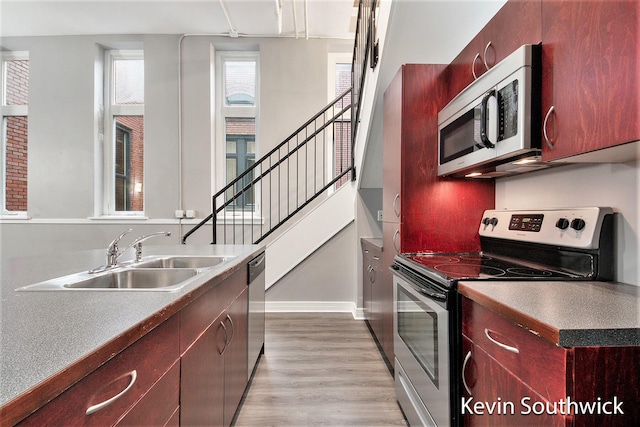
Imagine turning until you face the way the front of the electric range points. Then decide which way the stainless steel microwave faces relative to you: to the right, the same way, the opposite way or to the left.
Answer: the same way

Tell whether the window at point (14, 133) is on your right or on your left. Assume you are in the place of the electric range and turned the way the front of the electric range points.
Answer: on your right

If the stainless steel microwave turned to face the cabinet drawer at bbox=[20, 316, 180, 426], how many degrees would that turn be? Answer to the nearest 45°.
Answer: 0° — it already faces it

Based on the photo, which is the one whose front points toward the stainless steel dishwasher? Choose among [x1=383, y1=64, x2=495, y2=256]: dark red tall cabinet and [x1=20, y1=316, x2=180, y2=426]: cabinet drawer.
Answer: the dark red tall cabinet

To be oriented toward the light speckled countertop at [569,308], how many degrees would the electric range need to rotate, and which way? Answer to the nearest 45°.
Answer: approximately 90° to its left

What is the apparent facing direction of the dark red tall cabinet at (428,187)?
to the viewer's left

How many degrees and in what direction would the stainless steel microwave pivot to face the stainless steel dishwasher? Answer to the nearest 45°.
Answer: approximately 45° to its right

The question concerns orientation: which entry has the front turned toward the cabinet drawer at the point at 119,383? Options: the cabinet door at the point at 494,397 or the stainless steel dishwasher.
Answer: the cabinet door

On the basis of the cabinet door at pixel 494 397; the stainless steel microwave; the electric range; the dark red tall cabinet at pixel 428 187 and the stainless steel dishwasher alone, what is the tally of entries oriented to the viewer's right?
1

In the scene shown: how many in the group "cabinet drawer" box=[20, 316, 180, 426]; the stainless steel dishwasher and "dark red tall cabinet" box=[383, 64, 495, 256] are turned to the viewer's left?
1

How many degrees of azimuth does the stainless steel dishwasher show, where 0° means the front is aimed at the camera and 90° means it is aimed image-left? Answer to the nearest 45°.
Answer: approximately 270°

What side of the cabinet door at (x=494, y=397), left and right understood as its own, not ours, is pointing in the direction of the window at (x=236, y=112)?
right

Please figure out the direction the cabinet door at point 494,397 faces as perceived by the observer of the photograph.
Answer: facing the viewer and to the left of the viewer

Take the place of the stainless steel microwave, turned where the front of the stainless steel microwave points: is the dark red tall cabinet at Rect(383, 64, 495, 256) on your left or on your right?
on your right

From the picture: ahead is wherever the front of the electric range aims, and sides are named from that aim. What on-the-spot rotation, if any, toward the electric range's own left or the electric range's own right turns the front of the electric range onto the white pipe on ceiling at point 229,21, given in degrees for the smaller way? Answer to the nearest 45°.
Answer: approximately 90° to the electric range's own right

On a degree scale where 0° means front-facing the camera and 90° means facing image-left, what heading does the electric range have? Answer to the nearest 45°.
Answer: approximately 45°

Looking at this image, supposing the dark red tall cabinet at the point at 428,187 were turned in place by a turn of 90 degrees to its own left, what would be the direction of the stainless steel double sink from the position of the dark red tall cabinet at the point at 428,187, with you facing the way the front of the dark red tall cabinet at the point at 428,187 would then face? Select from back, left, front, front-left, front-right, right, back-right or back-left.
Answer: front-right

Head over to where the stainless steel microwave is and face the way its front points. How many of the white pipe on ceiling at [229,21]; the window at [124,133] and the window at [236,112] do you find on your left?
0

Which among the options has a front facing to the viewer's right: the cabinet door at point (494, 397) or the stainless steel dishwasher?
the stainless steel dishwasher

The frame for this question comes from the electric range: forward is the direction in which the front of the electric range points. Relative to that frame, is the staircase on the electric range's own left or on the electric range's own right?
on the electric range's own right
